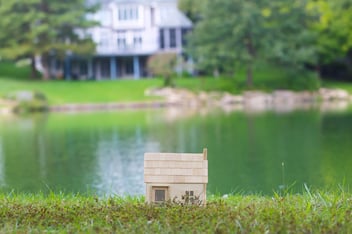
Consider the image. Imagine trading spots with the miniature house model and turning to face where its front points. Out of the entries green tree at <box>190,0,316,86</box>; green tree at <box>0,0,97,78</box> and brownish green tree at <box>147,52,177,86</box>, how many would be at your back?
3

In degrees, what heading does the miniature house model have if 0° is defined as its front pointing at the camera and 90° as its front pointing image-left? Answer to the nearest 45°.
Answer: approximately 0°

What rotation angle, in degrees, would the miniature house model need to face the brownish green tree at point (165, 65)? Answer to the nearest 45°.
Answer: approximately 180°

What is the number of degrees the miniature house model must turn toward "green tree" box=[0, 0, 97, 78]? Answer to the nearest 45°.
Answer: approximately 180°

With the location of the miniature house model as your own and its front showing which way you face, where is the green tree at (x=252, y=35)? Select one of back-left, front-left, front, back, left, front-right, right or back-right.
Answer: back
